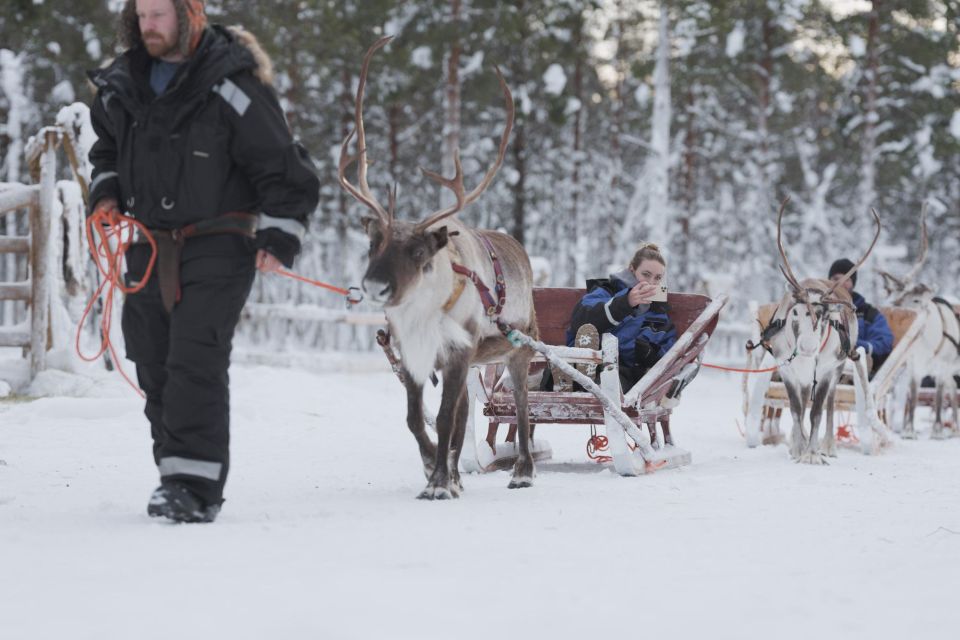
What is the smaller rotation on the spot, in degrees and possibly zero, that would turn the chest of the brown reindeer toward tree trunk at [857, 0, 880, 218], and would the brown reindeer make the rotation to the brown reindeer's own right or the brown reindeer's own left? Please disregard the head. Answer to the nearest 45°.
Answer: approximately 180°

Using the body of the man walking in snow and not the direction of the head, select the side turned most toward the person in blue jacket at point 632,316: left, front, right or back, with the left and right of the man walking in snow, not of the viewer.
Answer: back

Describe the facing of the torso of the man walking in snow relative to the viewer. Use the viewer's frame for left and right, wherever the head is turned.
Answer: facing the viewer and to the left of the viewer

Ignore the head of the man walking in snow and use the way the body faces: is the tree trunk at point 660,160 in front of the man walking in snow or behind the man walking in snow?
behind

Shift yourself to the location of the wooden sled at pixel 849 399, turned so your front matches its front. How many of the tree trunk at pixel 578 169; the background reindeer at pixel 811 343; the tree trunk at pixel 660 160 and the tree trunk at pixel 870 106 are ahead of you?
1

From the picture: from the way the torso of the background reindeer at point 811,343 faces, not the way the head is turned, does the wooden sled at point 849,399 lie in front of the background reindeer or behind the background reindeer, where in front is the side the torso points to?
behind

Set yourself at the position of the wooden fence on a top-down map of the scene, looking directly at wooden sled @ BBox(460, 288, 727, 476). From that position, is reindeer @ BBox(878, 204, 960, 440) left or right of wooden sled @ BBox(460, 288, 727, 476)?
left

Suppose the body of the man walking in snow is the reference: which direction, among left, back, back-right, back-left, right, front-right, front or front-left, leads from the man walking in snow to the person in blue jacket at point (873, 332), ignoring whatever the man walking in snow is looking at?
back

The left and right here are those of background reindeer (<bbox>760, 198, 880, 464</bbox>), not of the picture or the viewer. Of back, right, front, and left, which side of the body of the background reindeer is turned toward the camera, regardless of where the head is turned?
front

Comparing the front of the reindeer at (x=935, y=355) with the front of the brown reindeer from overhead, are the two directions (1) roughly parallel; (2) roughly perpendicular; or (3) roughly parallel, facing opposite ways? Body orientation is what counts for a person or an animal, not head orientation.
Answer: roughly parallel

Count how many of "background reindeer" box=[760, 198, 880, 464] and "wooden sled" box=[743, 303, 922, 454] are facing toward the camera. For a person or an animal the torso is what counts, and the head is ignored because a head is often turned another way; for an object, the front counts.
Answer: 2

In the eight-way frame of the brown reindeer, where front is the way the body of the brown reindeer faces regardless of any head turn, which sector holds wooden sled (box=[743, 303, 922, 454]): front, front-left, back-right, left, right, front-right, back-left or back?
back

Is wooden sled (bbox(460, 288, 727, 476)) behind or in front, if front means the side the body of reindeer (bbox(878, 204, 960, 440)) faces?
in front

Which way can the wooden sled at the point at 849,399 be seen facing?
toward the camera

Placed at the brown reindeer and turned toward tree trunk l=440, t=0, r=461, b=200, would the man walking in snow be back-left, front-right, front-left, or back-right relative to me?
back-left

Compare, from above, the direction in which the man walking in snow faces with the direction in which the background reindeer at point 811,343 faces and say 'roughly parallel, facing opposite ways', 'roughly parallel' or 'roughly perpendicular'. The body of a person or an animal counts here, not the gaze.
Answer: roughly parallel

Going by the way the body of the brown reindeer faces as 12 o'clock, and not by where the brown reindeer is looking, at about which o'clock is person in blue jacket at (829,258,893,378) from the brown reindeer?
The person in blue jacket is roughly at 6 o'clock from the brown reindeer.

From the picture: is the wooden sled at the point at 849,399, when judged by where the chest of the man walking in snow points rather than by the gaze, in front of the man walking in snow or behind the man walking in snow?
behind

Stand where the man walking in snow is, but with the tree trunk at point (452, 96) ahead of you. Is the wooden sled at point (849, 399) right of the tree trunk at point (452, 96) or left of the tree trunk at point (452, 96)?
right
